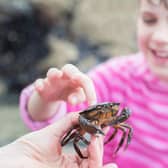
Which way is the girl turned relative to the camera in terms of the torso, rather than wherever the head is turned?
toward the camera
